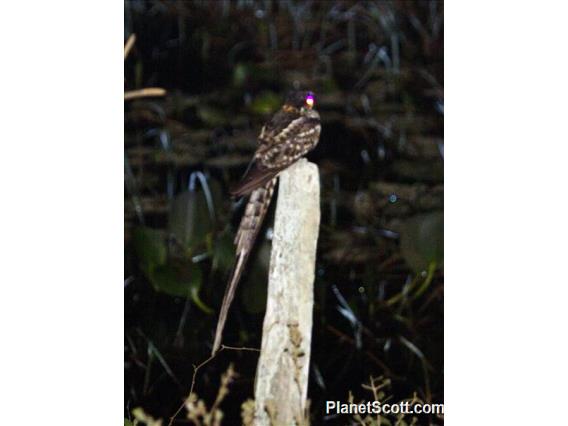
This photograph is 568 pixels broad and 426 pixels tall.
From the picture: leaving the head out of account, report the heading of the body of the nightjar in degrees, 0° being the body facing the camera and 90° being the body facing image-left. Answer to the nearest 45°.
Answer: approximately 225°

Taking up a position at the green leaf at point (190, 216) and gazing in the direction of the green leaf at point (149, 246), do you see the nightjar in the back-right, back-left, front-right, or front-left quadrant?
back-left
